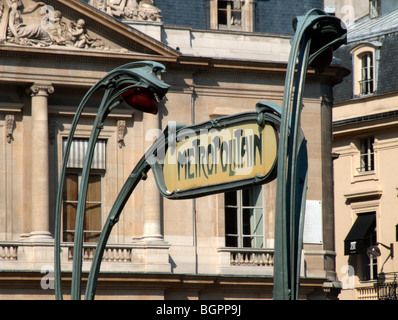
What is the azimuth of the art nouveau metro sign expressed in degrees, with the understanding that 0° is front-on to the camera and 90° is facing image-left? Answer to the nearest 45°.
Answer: approximately 45°
